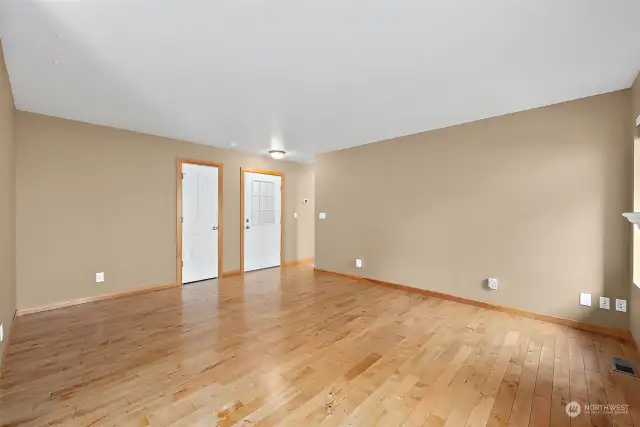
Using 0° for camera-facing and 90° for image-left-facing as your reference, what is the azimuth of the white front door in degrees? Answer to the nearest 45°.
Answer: approximately 315°

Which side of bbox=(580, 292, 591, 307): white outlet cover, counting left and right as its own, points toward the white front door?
right

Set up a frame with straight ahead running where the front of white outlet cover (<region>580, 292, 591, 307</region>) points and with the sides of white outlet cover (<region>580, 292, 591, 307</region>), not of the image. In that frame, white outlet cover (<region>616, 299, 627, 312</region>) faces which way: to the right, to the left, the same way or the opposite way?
the same way

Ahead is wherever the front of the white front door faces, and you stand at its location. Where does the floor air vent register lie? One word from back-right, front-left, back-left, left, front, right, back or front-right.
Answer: front

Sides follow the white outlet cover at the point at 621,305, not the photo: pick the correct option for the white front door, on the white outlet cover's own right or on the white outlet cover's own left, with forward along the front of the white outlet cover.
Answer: on the white outlet cover's own right

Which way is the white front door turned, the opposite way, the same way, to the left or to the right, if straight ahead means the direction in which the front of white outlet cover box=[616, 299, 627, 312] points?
to the left

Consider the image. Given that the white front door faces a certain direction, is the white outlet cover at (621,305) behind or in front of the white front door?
in front

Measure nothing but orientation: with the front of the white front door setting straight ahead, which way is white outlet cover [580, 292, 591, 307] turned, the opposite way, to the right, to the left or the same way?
to the right
